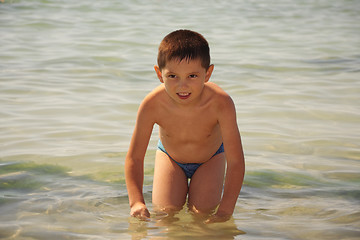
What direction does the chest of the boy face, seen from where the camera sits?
toward the camera
